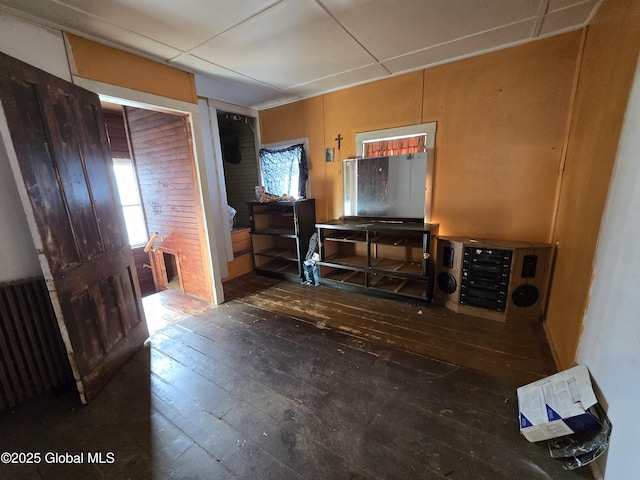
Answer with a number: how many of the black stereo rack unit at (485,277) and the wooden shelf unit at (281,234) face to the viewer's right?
0

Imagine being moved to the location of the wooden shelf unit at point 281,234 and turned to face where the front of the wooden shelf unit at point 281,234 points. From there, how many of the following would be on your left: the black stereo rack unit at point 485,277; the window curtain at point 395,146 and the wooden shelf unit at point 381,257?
3

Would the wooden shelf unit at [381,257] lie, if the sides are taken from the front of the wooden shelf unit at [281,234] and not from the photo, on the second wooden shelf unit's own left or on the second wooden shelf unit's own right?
on the second wooden shelf unit's own left

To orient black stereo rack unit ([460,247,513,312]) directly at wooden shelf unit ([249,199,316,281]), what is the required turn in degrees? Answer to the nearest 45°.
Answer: approximately 90° to its right

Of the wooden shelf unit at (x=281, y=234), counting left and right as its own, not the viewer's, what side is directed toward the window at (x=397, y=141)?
left

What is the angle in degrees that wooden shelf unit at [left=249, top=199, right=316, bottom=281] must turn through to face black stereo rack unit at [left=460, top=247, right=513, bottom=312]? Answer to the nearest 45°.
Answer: approximately 90° to its left

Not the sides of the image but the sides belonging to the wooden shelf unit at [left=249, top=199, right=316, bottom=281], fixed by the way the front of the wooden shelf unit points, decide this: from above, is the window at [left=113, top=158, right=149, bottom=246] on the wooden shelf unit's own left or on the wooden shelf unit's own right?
on the wooden shelf unit's own right

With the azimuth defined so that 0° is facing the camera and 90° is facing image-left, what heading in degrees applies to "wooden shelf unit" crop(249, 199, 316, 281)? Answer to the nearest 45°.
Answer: approximately 45°

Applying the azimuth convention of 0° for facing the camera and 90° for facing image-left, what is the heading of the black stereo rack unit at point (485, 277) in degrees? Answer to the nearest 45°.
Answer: approximately 0°

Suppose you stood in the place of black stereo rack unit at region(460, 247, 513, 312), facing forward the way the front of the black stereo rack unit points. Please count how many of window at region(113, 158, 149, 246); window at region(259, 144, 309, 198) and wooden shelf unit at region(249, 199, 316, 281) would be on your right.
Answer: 3

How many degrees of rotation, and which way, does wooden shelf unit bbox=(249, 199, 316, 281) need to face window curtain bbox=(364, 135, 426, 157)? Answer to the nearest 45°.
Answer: approximately 90° to its left

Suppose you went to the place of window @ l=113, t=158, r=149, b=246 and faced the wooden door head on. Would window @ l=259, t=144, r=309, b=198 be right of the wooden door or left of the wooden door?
left

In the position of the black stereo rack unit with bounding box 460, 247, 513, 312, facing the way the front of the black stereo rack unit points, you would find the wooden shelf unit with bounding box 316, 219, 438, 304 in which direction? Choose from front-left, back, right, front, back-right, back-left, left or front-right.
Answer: right
